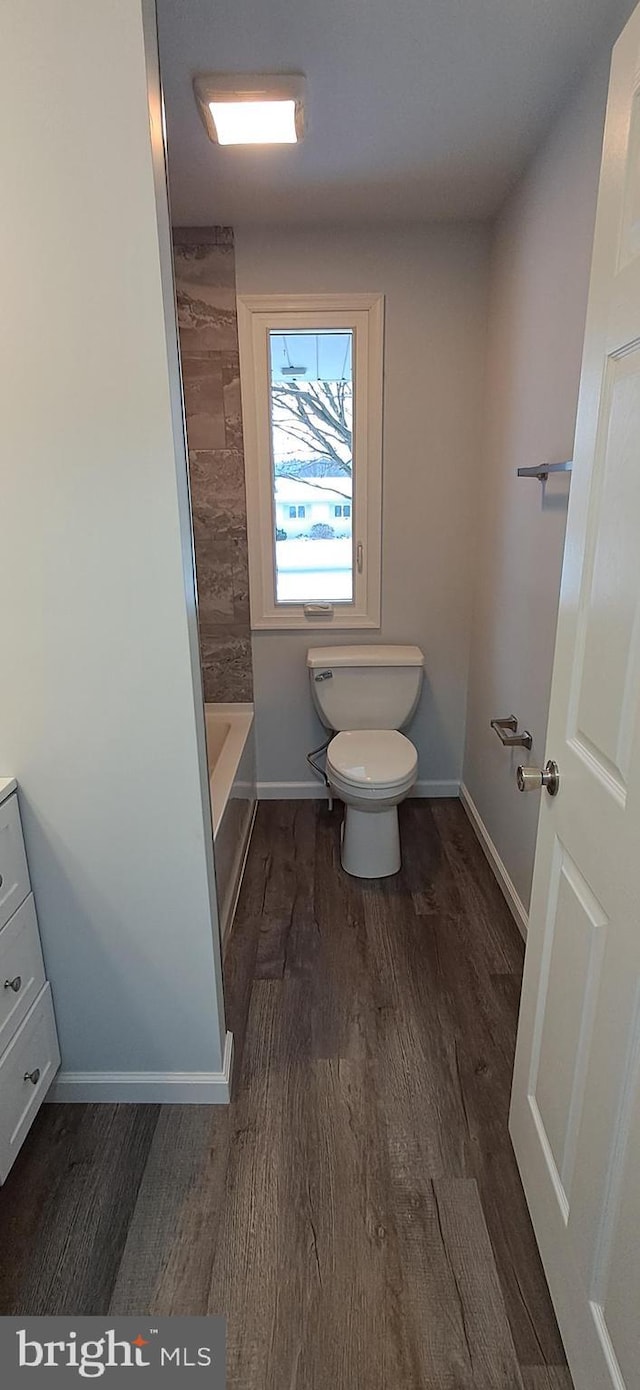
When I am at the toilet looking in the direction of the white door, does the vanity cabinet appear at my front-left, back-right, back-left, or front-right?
front-right

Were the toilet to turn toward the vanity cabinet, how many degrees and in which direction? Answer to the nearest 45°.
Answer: approximately 45° to its right

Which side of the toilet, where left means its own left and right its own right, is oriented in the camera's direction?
front

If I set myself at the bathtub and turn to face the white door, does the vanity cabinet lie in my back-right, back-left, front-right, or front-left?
front-right

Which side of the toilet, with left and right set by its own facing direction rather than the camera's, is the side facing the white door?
front

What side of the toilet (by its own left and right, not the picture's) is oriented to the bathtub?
right

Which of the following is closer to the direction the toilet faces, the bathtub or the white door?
the white door

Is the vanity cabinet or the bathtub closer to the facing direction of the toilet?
the vanity cabinet
